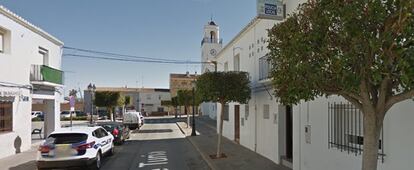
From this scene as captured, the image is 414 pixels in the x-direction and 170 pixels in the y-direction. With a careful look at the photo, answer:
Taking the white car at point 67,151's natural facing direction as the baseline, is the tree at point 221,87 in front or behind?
in front

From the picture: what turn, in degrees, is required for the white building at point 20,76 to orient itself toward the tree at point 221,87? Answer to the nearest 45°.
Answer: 0° — it already faces it

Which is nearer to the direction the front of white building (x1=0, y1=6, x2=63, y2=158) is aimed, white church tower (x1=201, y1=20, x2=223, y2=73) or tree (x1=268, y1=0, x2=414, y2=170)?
the tree

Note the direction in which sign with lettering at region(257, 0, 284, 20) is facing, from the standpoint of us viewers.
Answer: facing the viewer and to the left of the viewer

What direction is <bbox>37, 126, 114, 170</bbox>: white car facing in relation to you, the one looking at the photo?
facing away from the viewer and to the right of the viewer

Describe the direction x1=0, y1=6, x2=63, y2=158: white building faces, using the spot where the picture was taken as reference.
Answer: facing the viewer and to the right of the viewer

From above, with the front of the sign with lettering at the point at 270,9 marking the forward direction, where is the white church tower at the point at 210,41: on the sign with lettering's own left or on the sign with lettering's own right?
on the sign with lettering's own right

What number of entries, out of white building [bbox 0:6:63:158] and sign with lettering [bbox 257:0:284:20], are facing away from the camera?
0

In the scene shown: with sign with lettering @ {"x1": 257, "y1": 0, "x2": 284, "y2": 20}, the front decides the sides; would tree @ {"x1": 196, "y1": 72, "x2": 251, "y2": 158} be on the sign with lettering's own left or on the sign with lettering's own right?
on the sign with lettering's own right

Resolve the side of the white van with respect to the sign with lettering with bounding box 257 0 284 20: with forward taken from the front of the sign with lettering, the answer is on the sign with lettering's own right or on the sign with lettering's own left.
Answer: on the sign with lettering's own right
